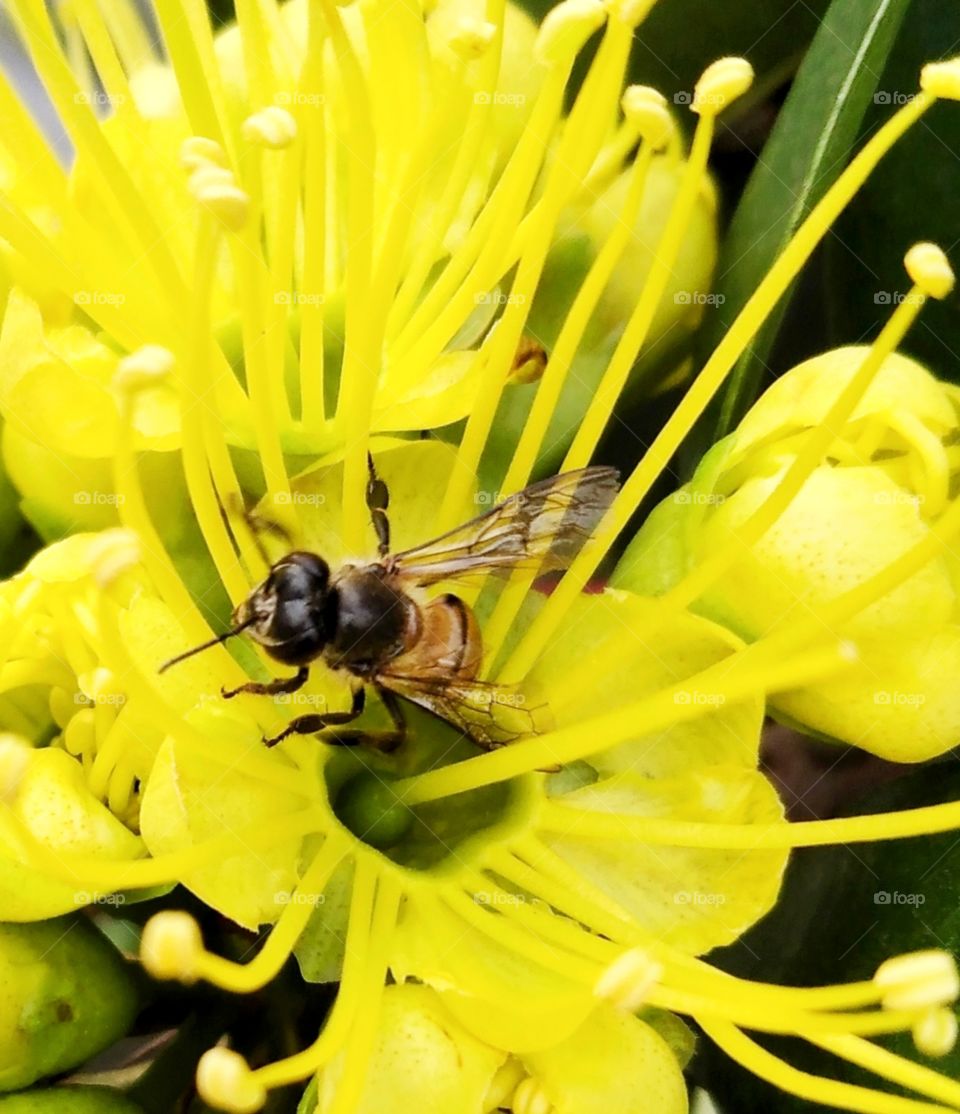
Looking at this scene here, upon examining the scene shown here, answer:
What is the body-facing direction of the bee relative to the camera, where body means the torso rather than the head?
to the viewer's left
